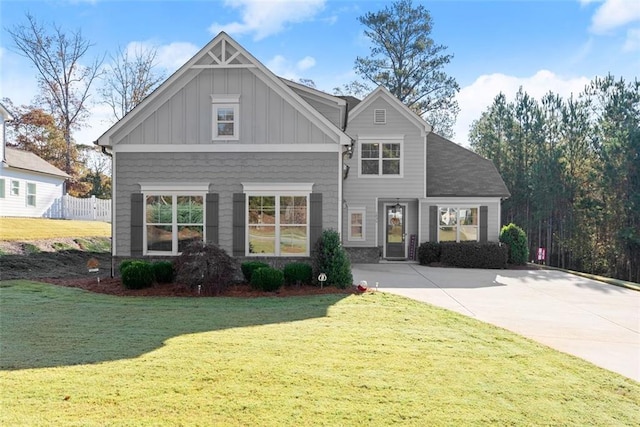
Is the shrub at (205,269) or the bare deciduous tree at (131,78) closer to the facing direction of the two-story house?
the shrub

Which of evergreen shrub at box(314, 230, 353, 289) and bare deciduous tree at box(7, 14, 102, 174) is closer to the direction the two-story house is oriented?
the evergreen shrub

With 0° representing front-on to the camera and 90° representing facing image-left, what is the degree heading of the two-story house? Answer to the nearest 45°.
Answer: approximately 0°

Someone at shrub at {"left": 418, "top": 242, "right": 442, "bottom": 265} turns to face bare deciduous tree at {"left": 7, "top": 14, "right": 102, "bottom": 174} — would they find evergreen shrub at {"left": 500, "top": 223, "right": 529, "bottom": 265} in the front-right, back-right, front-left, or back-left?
back-right

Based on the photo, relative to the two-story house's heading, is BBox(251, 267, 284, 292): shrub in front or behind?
in front

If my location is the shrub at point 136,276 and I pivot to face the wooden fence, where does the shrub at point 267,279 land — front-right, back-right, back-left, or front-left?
back-right
